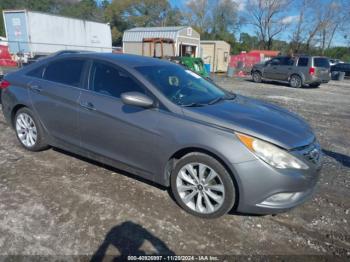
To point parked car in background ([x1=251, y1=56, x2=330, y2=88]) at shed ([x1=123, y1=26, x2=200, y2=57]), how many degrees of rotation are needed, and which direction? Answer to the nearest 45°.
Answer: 0° — it already faces it

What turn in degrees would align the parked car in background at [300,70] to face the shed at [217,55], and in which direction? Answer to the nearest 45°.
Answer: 0° — it already faces it

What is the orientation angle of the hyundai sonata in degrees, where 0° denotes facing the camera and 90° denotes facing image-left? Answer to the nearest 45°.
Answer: approximately 315°

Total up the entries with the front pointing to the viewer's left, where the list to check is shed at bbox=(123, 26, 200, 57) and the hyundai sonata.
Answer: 0

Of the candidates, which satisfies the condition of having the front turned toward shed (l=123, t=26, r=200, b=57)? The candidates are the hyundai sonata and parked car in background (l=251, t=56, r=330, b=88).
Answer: the parked car in background

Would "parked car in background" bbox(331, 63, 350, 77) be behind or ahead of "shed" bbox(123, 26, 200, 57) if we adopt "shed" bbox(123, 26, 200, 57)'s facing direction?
ahead

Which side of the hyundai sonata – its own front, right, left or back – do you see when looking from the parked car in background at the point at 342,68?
left

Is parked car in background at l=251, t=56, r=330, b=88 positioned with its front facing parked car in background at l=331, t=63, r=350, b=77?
no

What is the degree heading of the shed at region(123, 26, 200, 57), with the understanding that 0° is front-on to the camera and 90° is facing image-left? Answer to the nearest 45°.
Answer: approximately 315°

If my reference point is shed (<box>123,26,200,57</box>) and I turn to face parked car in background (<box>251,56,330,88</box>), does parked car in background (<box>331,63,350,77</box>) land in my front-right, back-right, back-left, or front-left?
front-left

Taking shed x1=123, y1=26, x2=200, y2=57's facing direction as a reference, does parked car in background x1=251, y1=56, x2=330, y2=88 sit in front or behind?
in front

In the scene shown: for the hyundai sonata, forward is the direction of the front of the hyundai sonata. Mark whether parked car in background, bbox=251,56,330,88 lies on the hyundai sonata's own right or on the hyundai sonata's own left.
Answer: on the hyundai sonata's own left

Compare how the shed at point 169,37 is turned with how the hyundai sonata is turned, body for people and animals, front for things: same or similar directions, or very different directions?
same or similar directions

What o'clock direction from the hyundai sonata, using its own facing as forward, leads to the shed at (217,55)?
The shed is roughly at 8 o'clock from the hyundai sonata.

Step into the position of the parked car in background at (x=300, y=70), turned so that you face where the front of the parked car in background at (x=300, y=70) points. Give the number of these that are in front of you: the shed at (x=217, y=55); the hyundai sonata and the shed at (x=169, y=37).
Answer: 2

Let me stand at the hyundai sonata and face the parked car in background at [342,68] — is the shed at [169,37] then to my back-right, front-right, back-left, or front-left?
front-left

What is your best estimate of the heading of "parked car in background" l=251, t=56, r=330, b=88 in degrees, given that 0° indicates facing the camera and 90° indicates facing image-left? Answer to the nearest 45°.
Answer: approximately 135°

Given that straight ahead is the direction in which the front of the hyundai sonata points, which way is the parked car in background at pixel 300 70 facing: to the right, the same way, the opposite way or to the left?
the opposite way

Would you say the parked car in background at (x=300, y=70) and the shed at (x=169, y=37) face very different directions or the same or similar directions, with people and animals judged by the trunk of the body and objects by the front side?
very different directions
